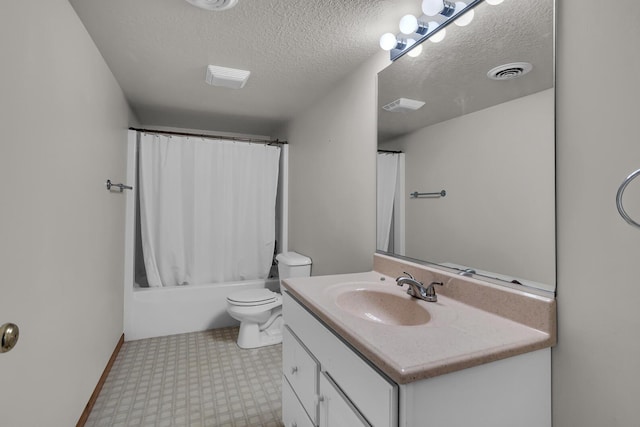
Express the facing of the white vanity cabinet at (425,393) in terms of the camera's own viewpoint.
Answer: facing the viewer and to the left of the viewer

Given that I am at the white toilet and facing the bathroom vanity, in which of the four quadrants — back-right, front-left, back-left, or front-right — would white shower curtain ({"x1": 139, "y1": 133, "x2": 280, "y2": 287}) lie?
back-right

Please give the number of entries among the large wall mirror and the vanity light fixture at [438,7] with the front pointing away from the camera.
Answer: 0

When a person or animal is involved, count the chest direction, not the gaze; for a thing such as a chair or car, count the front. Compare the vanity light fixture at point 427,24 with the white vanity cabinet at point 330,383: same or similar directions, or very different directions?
same or similar directions

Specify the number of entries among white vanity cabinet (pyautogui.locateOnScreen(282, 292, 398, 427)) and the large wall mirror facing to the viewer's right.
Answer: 0

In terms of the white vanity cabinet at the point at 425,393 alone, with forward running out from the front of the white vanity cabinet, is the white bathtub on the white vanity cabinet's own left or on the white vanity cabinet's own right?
on the white vanity cabinet's own right

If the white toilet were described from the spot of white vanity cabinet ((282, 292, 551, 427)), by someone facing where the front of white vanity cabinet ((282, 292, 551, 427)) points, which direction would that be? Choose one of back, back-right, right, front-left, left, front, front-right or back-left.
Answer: right
